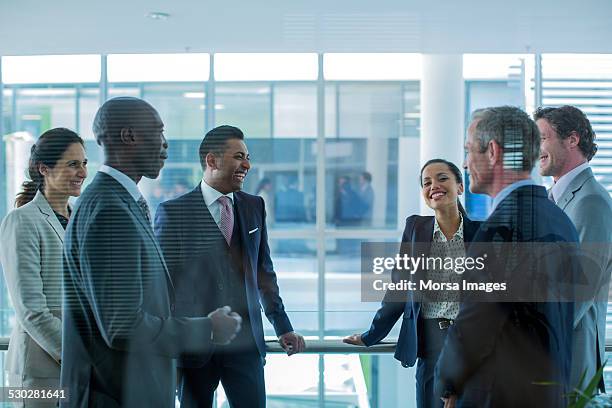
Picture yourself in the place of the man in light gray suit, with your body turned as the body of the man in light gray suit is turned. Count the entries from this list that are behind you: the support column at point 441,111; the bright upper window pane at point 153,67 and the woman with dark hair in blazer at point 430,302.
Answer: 0

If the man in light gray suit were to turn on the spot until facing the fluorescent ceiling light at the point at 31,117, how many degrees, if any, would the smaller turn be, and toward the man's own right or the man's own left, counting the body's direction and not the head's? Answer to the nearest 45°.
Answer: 0° — they already face it

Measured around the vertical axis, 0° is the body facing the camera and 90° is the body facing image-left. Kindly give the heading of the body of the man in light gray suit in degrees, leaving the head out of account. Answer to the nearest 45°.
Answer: approximately 90°

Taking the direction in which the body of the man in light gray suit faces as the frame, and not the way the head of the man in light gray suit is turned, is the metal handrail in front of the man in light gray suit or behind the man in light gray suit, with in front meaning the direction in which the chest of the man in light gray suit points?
in front

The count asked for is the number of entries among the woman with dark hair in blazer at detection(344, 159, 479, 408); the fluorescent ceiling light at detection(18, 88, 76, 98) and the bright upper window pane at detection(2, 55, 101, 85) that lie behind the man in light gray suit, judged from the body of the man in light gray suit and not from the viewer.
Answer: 0

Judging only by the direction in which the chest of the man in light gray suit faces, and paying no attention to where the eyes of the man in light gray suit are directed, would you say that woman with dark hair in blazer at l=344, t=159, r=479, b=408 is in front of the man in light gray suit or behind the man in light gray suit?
in front

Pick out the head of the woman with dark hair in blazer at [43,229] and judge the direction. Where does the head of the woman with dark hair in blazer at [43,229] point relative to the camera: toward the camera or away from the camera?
toward the camera

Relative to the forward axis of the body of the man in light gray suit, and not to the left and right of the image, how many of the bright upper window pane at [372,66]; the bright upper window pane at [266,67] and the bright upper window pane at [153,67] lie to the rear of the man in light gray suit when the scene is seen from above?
0

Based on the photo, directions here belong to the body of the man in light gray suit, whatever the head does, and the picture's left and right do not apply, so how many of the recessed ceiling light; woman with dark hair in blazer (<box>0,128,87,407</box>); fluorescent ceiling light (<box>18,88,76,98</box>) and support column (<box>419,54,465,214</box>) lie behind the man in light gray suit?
0

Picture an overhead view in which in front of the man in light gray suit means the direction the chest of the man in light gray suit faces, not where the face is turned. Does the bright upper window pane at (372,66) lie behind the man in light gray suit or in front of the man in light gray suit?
in front
